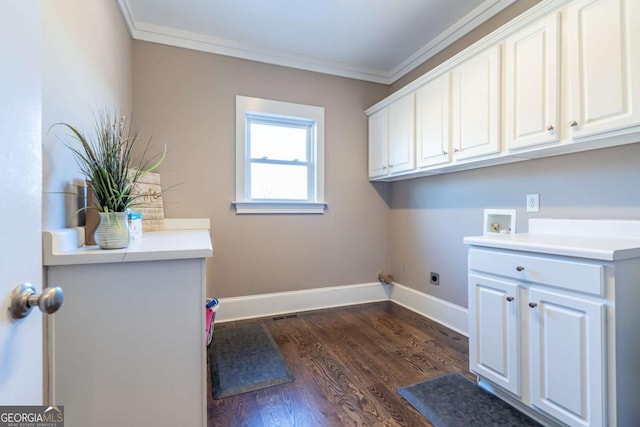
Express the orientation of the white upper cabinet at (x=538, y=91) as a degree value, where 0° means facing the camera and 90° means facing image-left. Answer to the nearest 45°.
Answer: approximately 45°

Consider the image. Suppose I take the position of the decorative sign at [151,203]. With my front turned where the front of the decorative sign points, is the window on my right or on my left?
on my left

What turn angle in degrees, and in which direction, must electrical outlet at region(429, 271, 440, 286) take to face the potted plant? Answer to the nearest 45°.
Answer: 0° — it already faces it

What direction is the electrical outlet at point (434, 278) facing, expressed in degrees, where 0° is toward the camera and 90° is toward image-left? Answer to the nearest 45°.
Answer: approximately 45°

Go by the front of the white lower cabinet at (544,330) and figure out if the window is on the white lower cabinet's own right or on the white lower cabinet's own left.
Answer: on the white lower cabinet's own right

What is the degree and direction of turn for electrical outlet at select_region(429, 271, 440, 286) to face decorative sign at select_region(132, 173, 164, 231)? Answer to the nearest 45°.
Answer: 0° — it already faces it

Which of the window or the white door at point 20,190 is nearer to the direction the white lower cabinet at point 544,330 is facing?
the white door

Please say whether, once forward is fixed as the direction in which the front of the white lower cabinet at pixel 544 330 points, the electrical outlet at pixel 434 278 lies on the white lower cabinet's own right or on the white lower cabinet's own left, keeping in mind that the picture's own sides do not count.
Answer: on the white lower cabinet's own right

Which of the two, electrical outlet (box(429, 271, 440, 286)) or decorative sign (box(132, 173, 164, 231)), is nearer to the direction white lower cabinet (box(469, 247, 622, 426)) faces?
the decorative sign

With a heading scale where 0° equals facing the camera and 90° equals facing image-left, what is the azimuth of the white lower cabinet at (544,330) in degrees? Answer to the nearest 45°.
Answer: approximately 45°
